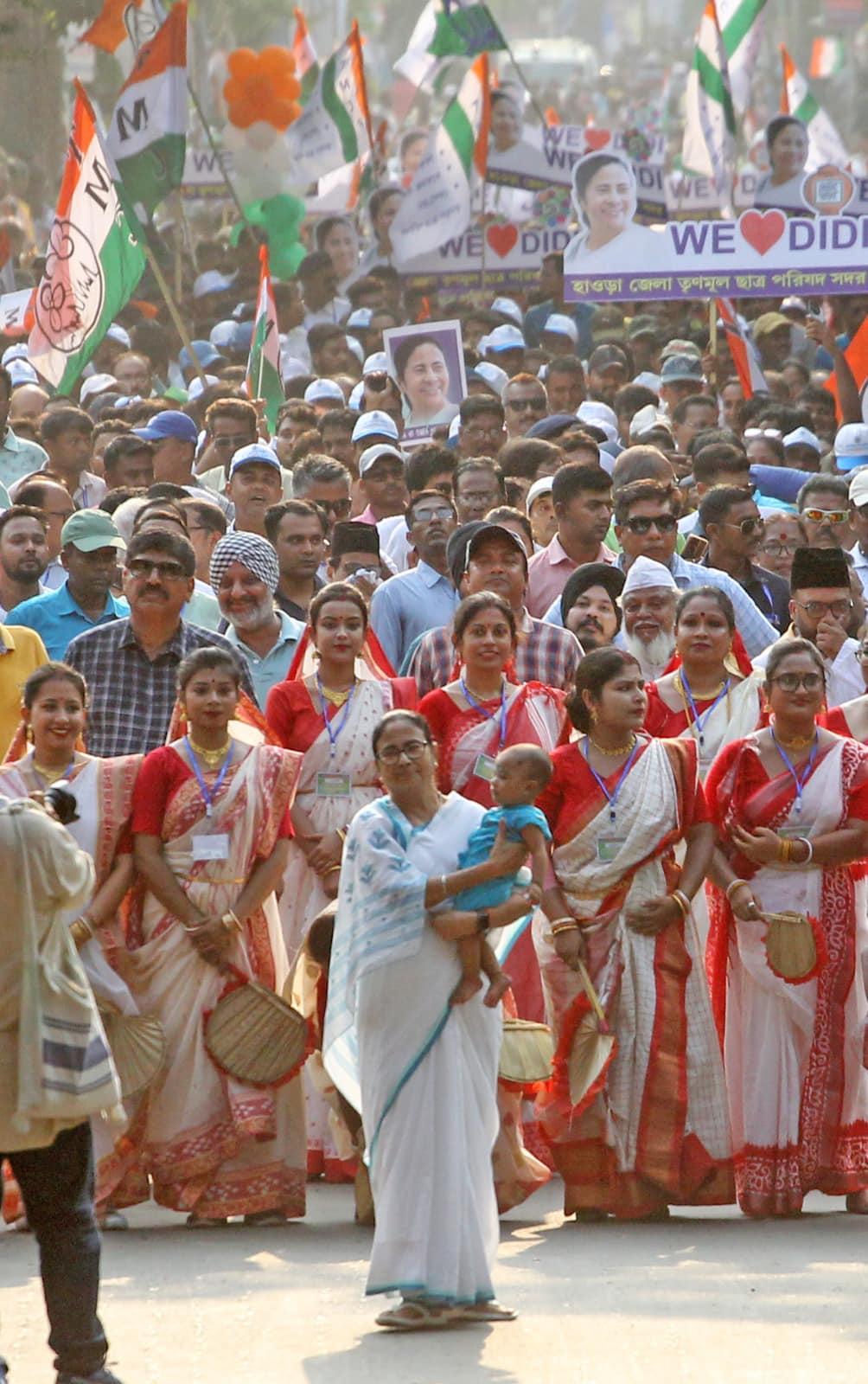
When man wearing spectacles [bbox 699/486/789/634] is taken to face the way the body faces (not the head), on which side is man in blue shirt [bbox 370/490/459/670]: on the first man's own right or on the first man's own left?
on the first man's own right

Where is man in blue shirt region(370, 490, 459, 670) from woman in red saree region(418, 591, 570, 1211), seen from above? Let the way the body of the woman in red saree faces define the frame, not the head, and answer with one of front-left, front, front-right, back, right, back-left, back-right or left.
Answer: back

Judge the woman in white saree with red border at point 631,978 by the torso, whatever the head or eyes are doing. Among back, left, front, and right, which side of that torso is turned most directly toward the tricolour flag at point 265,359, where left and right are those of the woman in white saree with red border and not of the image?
back

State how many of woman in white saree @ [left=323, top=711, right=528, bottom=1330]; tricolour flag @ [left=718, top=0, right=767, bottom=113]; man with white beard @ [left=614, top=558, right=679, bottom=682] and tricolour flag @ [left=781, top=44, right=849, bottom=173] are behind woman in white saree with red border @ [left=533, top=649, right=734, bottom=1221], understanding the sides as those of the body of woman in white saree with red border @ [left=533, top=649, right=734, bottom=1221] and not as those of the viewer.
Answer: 3

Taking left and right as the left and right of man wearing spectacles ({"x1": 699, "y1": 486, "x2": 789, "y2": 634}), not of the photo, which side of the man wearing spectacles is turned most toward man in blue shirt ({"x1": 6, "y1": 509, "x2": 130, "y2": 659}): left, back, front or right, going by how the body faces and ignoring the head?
right

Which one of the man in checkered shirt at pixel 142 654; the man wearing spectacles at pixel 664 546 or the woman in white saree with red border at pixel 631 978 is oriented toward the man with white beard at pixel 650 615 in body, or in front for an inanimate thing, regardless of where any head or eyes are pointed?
the man wearing spectacles

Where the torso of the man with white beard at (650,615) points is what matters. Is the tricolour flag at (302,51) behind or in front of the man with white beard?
behind

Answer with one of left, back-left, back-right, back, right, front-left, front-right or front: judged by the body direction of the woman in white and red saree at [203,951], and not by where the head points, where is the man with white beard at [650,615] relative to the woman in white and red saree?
back-left
